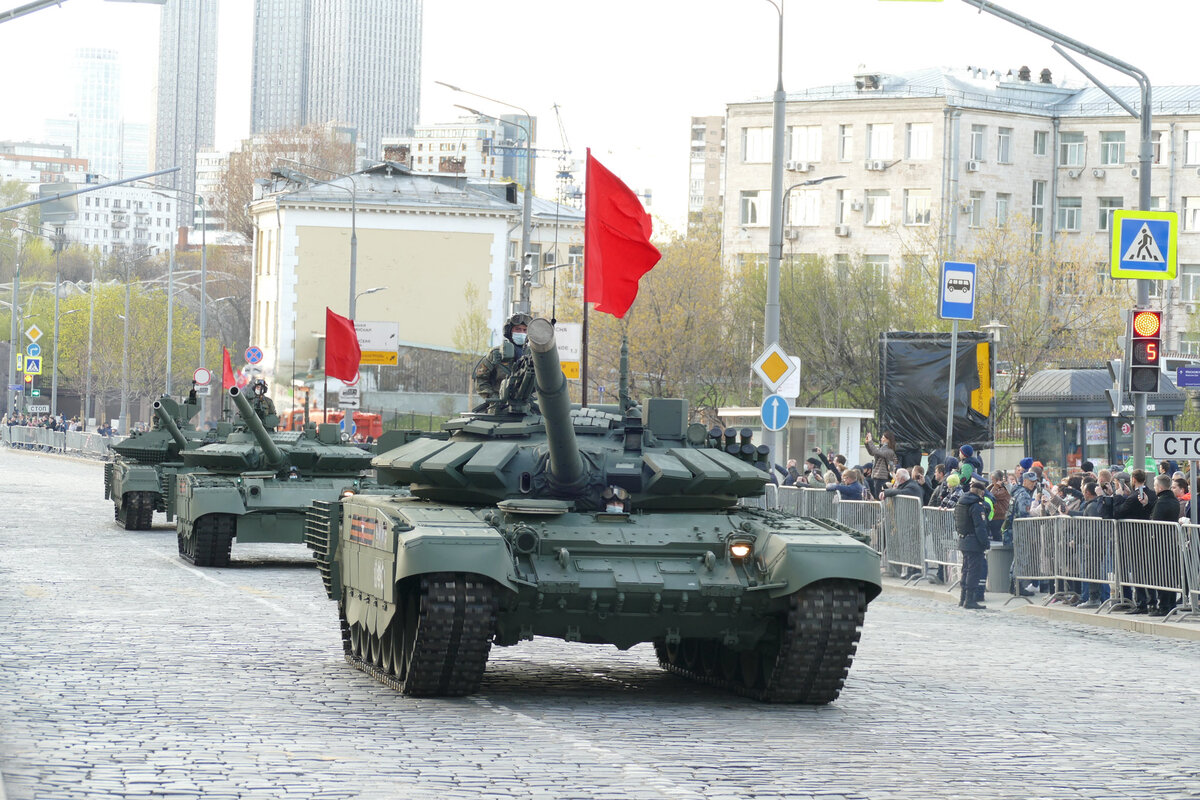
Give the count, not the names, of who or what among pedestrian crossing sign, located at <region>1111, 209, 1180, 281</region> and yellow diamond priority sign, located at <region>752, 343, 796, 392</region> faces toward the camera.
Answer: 2

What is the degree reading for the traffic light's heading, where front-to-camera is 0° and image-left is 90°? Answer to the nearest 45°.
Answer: approximately 0°

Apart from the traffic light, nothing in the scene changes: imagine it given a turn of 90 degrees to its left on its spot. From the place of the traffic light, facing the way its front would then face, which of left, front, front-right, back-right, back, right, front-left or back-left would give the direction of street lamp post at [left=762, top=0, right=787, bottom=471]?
back-left

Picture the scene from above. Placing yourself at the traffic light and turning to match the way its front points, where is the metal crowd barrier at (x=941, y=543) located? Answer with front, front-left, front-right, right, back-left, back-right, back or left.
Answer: back-right

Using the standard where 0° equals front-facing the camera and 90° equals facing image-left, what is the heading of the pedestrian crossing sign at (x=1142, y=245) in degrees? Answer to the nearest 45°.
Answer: approximately 0°

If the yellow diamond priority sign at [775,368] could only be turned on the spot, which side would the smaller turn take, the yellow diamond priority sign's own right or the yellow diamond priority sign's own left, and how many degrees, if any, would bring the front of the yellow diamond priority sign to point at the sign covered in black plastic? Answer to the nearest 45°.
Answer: approximately 135° to the yellow diamond priority sign's own left

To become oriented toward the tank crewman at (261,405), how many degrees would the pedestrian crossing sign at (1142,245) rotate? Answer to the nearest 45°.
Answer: approximately 90° to its right

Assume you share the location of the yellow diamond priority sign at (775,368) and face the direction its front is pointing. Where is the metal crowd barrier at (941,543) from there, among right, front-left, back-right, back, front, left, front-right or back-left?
front-left

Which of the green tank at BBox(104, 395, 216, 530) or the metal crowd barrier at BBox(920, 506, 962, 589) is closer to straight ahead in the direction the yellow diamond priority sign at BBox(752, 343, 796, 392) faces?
the metal crowd barrier
